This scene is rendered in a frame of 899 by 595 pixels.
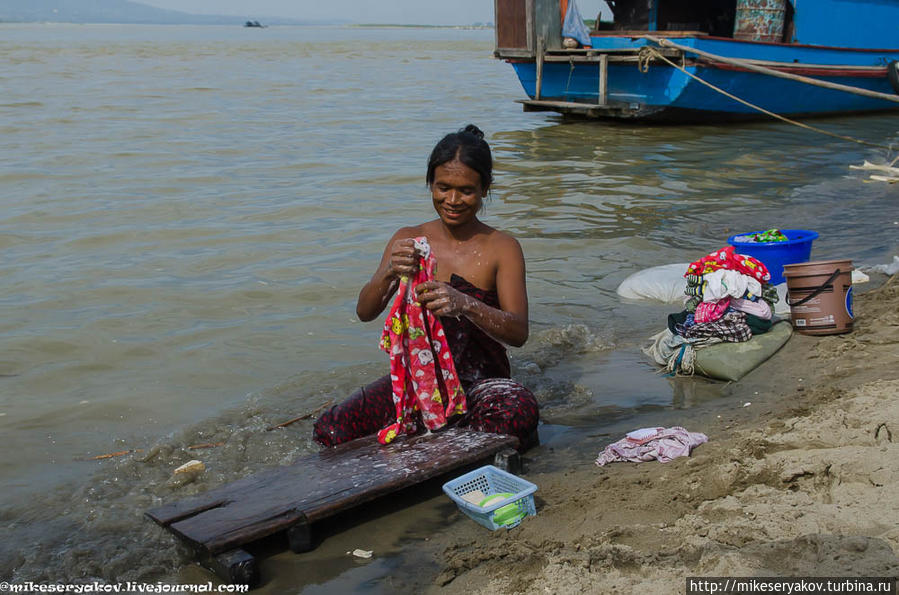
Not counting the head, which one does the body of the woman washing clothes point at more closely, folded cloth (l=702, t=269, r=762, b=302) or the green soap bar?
the green soap bar

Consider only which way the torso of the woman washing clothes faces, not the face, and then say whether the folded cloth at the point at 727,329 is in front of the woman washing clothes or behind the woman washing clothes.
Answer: behind

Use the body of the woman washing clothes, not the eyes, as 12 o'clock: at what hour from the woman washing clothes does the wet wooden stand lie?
The wet wooden stand is roughly at 12 o'clock from the woman washing clothes.

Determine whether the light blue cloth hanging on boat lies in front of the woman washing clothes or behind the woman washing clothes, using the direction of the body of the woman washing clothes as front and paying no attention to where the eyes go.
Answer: behind

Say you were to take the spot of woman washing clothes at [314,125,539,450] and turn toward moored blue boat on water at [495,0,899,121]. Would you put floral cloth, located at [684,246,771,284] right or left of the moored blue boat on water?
right

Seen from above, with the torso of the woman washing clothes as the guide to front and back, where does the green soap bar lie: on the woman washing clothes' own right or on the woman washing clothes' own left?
on the woman washing clothes' own left

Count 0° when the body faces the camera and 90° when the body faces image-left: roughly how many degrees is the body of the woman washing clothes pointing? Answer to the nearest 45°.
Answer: approximately 45°
